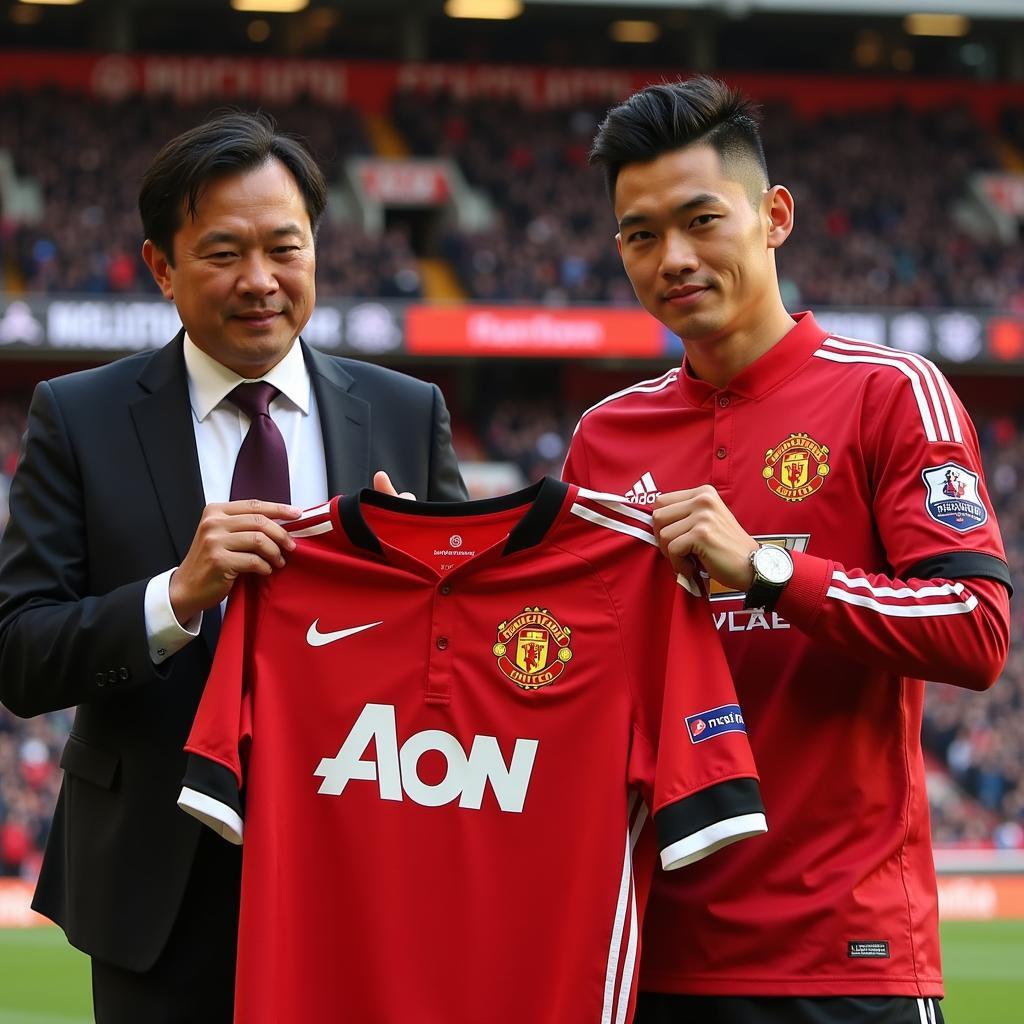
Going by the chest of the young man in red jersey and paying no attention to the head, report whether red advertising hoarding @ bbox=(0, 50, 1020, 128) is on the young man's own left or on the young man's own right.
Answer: on the young man's own right

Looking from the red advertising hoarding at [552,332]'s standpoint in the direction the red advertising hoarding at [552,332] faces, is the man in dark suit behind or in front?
in front

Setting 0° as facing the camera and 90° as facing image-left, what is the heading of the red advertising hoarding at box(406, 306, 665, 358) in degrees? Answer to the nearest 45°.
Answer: approximately 0°

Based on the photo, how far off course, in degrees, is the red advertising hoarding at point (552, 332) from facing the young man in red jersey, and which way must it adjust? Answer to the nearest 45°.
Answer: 0° — it already faces them

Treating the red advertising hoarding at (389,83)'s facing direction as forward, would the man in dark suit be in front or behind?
in front

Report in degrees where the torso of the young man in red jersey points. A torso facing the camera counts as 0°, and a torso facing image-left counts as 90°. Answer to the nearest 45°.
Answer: approximately 45°

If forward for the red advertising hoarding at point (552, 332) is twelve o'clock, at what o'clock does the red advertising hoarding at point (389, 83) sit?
the red advertising hoarding at point (389, 83) is roughly at 5 o'clock from the red advertising hoarding at point (552, 332).

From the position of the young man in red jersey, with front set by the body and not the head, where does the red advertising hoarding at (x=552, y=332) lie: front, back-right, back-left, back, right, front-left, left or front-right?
back-right

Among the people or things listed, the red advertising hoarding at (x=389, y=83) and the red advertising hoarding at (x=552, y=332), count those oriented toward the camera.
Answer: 2

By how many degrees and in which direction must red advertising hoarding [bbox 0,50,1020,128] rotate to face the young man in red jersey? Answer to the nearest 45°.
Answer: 0° — it already faces them

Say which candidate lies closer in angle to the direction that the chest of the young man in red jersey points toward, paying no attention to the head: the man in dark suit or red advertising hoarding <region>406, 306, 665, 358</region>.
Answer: the man in dark suit
